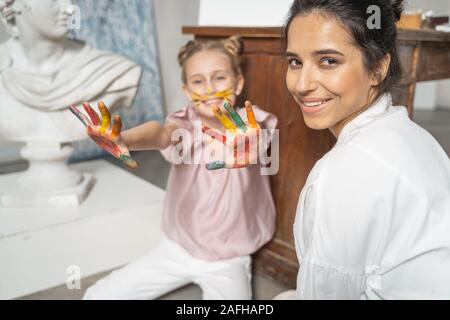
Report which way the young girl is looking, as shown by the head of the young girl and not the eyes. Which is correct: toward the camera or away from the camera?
toward the camera

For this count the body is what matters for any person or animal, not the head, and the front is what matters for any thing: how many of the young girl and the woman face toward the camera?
1

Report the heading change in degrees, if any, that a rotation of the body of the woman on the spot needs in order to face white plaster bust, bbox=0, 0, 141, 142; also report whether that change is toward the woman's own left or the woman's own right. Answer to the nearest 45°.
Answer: approximately 45° to the woman's own right

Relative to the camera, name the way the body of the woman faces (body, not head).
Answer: to the viewer's left

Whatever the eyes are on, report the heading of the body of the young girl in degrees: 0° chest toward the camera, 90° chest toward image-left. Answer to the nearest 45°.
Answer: approximately 0°

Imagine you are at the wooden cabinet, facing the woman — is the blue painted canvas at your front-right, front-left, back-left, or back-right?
back-right
